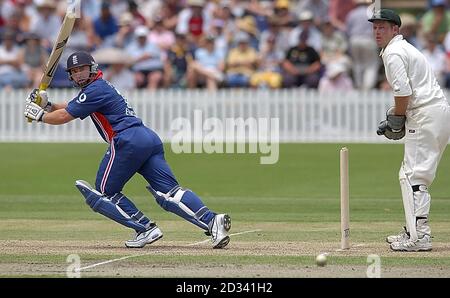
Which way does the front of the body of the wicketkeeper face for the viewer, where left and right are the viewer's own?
facing to the left of the viewer

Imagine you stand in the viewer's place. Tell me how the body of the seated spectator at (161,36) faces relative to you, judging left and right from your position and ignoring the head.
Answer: facing the viewer

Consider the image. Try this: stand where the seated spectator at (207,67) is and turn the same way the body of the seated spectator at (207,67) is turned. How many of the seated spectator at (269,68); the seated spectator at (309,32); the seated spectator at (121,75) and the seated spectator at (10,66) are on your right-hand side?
2

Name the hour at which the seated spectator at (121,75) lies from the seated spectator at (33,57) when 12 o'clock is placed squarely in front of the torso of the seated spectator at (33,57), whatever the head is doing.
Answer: the seated spectator at (121,75) is roughly at 10 o'clock from the seated spectator at (33,57).

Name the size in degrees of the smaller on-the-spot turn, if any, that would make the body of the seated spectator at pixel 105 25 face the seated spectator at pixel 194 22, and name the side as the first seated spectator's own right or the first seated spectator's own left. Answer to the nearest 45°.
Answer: approximately 90° to the first seated spectator's own left

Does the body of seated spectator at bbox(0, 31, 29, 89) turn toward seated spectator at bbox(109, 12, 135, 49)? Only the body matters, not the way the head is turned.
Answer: no

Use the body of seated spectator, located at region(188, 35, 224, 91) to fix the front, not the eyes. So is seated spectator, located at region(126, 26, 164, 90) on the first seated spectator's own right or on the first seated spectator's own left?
on the first seated spectator's own right

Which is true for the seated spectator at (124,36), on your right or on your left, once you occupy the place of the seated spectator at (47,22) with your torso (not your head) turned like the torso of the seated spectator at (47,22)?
on your left

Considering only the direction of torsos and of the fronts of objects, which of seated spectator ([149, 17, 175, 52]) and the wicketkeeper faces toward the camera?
the seated spectator

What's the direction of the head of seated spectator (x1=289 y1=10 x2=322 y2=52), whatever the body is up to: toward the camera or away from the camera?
toward the camera

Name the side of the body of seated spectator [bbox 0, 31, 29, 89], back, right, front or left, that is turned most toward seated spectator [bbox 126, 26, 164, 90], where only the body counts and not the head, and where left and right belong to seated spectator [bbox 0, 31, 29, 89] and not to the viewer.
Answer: left

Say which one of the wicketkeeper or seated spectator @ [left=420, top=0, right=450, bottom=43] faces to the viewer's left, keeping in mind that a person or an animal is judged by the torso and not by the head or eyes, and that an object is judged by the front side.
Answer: the wicketkeeper

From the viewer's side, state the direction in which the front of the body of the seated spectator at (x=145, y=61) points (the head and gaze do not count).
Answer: toward the camera

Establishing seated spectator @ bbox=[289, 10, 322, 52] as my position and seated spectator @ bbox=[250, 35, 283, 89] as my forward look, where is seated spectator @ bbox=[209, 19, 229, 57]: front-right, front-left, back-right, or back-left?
front-right

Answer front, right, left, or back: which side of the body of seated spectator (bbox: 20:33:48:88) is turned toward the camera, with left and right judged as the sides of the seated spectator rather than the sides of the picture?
front
